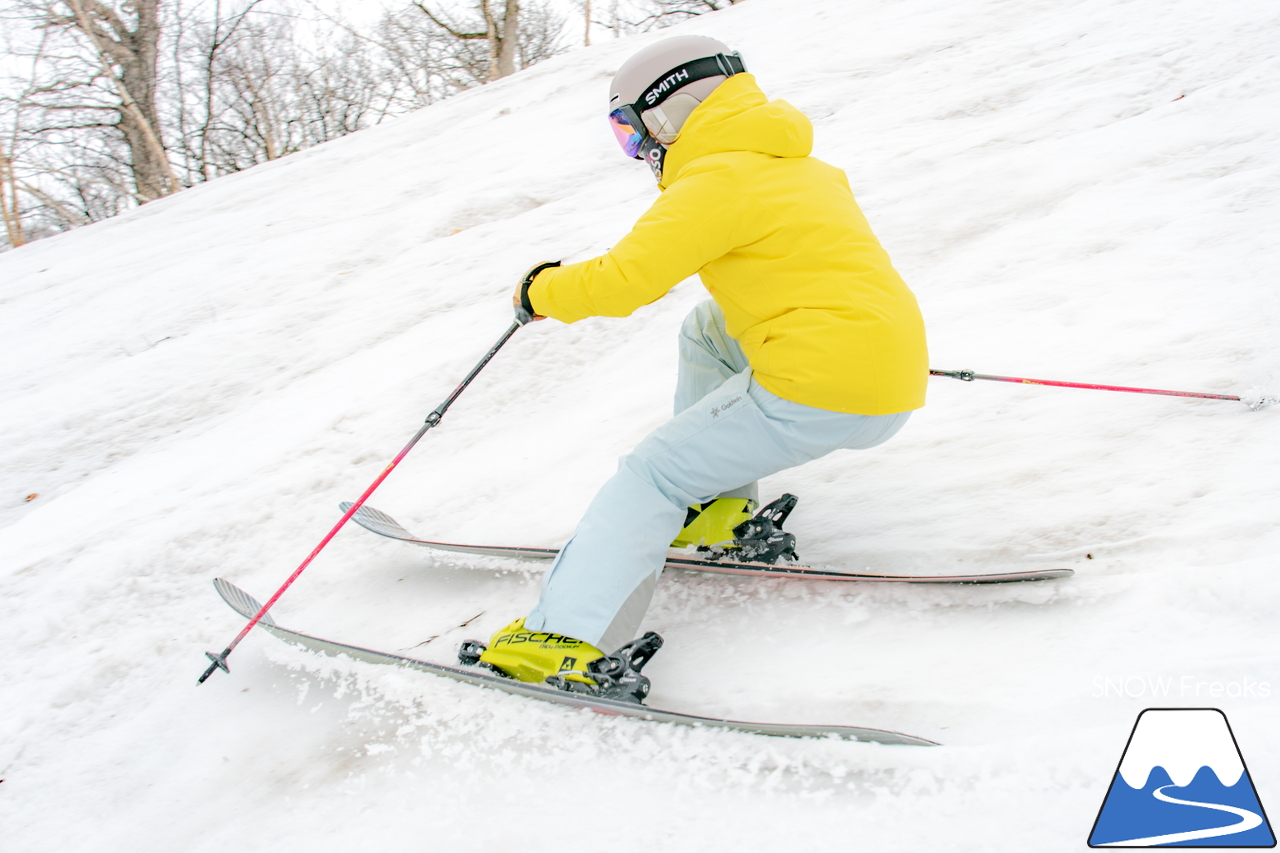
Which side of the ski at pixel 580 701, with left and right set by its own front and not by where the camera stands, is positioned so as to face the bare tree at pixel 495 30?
right

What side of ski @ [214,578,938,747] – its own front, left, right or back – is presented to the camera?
left

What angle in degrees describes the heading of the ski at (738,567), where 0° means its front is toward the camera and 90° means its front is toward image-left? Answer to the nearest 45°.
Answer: approximately 90°

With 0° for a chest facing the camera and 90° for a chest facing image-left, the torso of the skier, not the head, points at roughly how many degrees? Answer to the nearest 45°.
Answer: approximately 90°

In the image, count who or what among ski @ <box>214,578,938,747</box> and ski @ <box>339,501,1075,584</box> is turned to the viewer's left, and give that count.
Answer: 2

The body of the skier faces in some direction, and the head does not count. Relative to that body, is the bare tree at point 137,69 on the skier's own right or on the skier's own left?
on the skier's own right
